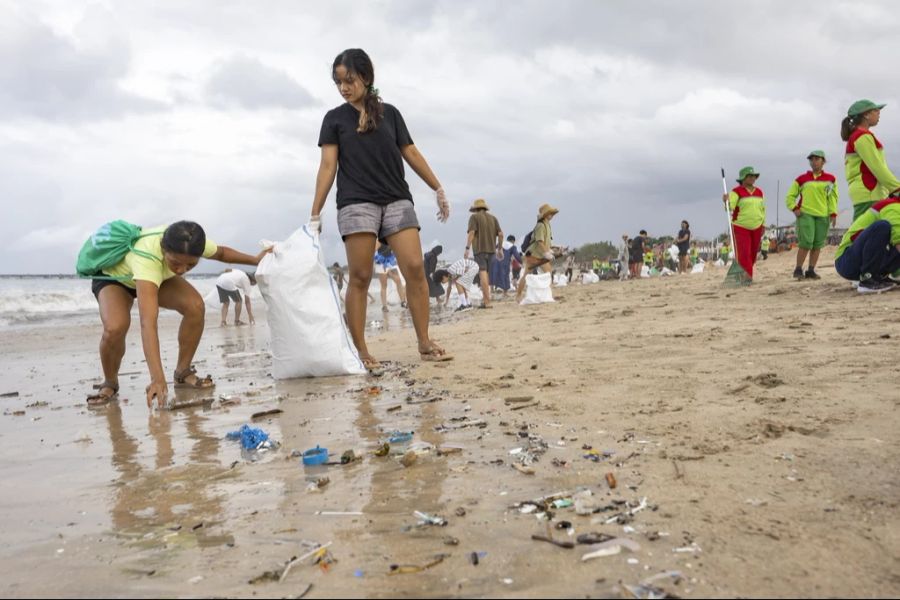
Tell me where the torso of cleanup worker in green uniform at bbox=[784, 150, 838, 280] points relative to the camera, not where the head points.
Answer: toward the camera

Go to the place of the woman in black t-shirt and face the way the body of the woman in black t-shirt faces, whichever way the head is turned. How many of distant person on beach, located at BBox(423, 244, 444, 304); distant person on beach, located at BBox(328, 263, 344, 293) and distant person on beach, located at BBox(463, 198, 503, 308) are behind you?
3

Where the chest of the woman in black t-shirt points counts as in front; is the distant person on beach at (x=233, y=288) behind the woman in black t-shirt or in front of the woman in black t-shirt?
behind

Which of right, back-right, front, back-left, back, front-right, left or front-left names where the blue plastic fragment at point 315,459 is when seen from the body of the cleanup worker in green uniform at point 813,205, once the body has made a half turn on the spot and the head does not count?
back

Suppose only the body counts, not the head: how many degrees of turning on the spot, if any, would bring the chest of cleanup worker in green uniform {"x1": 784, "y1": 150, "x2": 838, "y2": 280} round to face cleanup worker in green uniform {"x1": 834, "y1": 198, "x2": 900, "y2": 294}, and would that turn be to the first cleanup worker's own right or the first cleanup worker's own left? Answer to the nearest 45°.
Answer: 0° — they already face them

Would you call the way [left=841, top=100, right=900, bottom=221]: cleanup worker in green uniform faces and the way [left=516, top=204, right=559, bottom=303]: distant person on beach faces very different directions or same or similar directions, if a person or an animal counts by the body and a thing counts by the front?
same or similar directions

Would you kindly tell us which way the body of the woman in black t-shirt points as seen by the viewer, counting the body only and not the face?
toward the camera

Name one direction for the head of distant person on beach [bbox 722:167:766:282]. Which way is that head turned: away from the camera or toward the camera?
toward the camera

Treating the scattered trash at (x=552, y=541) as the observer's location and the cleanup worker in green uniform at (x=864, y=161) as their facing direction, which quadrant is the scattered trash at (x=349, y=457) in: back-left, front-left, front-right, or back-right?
front-left
